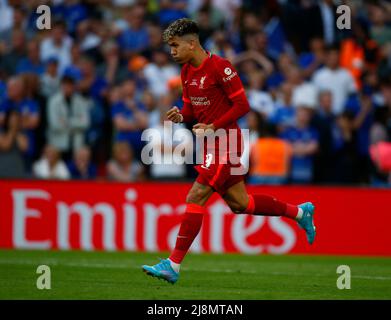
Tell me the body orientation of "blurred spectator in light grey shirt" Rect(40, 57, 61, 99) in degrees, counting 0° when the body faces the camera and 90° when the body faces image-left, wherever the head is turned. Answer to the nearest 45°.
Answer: approximately 0°

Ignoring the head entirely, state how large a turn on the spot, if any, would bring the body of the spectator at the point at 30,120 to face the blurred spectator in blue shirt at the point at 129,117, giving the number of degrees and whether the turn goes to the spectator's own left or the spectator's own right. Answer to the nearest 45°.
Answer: approximately 90° to the spectator's own left

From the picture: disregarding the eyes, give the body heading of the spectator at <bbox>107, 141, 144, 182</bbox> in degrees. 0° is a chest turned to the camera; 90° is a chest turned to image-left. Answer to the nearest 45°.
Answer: approximately 0°
